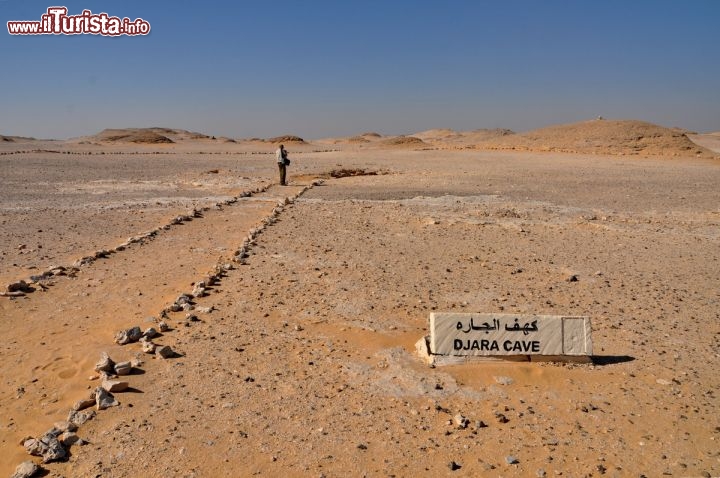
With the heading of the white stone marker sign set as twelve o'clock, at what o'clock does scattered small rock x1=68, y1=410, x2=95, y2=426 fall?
The scattered small rock is roughly at 2 o'clock from the white stone marker sign.

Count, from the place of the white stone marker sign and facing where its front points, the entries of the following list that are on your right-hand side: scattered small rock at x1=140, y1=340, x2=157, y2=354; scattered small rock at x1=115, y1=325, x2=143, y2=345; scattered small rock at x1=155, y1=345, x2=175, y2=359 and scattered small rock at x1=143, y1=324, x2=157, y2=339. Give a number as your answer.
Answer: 4

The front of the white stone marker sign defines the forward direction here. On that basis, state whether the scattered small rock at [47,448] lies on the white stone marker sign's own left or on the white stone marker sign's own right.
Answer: on the white stone marker sign's own right

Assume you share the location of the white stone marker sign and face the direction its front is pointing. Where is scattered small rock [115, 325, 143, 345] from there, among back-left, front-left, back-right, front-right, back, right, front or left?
right

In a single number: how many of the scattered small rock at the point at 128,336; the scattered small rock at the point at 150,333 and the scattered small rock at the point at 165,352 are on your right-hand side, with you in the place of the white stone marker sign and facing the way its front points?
3

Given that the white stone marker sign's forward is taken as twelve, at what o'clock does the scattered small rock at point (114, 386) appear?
The scattered small rock is roughly at 2 o'clock from the white stone marker sign.

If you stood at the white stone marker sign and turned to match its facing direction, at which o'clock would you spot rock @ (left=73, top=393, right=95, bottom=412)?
The rock is roughly at 2 o'clock from the white stone marker sign.

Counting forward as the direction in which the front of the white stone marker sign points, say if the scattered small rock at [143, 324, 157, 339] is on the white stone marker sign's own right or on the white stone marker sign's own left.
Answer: on the white stone marker sign's own right

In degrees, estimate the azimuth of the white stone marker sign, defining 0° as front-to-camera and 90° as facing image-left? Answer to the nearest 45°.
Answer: approximately 0°

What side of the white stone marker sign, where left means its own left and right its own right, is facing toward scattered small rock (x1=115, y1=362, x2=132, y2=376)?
right

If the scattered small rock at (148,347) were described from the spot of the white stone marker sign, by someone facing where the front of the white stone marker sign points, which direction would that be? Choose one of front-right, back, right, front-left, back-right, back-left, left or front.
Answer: right

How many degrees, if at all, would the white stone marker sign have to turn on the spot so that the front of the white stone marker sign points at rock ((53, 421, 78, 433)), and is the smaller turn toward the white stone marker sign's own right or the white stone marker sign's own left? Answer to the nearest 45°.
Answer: approximately 45° to the white stone marker sign's own right

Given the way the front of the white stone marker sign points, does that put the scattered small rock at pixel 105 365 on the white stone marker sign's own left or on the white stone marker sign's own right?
on the white stone marker sign's own right

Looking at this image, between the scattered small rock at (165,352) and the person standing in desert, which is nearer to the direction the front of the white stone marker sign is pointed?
the scattered small rock

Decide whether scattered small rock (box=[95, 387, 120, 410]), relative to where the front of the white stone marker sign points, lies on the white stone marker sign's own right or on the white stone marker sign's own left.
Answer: on the white stone marker sign's own right

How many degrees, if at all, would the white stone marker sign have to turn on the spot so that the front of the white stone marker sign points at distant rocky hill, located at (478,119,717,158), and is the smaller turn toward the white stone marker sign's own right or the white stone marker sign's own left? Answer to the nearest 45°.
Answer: approximately 180°
